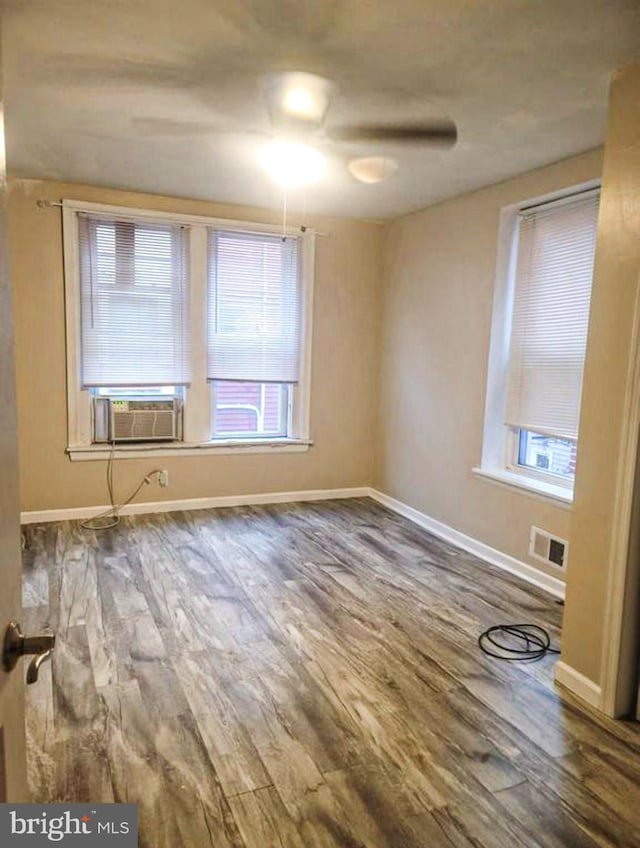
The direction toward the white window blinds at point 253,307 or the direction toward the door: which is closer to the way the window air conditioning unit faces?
the door

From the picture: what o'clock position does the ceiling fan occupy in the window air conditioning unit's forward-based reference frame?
The ceiling fan is roughly at 11 o'clock from the window air conditioning unit.

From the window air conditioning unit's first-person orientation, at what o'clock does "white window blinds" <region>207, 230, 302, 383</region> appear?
The white window blinds is roughly at 9 o'clock from the window air conditioning unit.

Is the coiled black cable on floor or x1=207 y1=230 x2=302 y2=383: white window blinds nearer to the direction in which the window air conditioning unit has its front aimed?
the coiled black cable on floor

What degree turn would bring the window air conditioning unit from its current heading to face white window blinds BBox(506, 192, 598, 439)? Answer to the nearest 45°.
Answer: approximately 45° to its left

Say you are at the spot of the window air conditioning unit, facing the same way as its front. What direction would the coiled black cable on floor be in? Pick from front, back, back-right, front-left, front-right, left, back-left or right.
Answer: front-left

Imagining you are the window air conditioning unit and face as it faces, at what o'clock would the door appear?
The door is roughly at 12 o'clock from the window air conditioning unit.

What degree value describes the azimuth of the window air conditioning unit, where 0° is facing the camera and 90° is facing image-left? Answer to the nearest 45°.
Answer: approximately 0°
